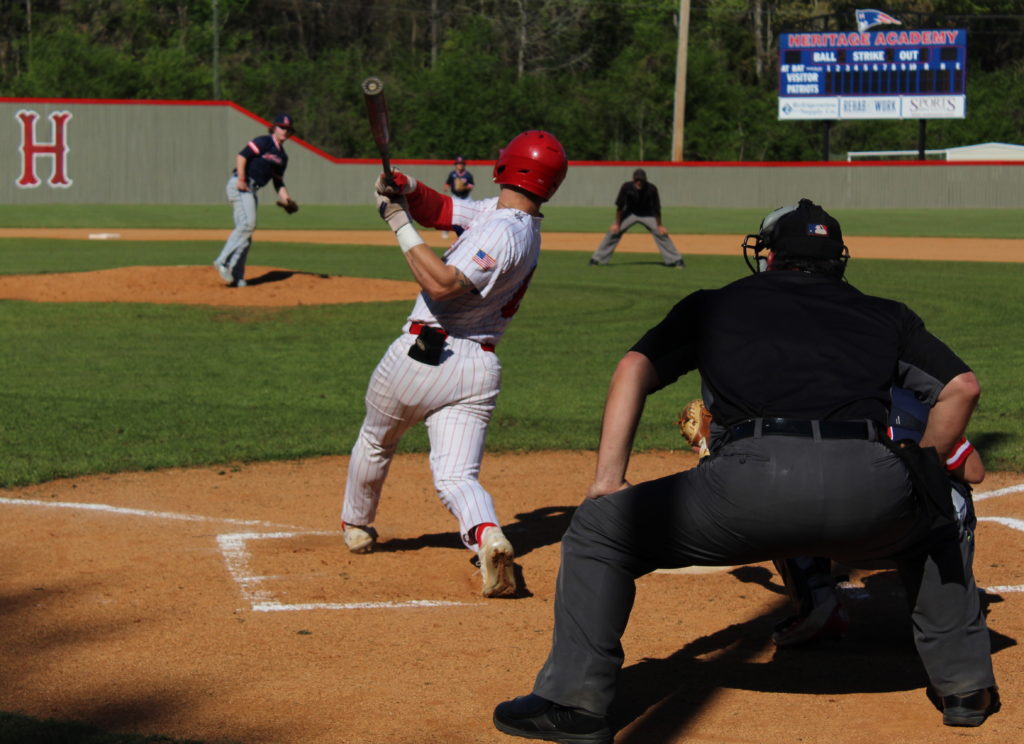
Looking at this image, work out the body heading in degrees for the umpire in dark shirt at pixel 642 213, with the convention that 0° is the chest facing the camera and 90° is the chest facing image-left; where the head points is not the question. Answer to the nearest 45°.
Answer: approximately 0°

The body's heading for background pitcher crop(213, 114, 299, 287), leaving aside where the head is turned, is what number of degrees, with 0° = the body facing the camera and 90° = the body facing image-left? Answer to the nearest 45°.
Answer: approximately 315°

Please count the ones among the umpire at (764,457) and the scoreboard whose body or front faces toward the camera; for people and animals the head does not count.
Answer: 1

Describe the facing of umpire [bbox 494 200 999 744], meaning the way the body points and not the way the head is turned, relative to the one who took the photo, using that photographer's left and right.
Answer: facing away from the viewer

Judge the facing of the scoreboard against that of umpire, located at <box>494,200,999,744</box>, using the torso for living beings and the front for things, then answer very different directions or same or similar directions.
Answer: very different directions

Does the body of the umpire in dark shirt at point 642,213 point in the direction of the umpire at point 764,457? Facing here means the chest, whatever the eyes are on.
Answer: yes

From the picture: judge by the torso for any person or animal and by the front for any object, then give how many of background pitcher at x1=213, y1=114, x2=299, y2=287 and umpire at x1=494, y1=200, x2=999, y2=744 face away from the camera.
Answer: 1

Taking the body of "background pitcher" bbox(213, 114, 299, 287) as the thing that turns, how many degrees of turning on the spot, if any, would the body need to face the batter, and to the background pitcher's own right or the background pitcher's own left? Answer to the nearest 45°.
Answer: approximately 45° to the background pitcher's own right

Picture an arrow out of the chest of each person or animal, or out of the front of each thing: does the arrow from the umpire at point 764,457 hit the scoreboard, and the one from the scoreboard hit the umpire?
yes

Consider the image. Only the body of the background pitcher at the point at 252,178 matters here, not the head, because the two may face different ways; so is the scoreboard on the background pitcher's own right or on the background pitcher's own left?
on the background pitcher's own left

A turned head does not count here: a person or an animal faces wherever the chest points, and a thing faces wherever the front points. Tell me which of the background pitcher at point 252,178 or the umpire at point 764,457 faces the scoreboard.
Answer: the umpire
